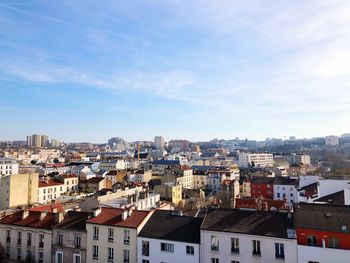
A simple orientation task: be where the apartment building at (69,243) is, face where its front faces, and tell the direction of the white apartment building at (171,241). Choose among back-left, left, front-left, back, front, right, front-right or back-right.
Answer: front-left

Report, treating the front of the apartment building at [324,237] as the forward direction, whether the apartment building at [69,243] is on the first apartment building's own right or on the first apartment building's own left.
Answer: on the first apartment building's own right

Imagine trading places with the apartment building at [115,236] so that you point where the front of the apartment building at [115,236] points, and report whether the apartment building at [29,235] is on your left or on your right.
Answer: on your right

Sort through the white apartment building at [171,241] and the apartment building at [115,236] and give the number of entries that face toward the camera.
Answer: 2

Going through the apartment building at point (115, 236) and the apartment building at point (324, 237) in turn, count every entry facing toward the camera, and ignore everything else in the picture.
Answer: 2

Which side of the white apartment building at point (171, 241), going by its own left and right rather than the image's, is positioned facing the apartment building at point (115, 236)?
right

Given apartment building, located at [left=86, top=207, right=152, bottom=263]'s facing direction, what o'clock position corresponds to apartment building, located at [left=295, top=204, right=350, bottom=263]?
apartment building, located at [left=295, top=204, right=350, bottom=263] is roughly at 10 o'clock from apartment building, located at [left=86, top=207, right=152, bottom=263].

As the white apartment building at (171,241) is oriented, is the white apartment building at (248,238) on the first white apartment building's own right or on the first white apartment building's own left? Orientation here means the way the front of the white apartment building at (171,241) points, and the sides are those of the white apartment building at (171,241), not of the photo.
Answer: on the first white apartment building's own left

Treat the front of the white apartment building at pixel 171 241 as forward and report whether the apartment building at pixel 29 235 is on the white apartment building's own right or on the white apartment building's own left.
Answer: on the white apartment building's own right
